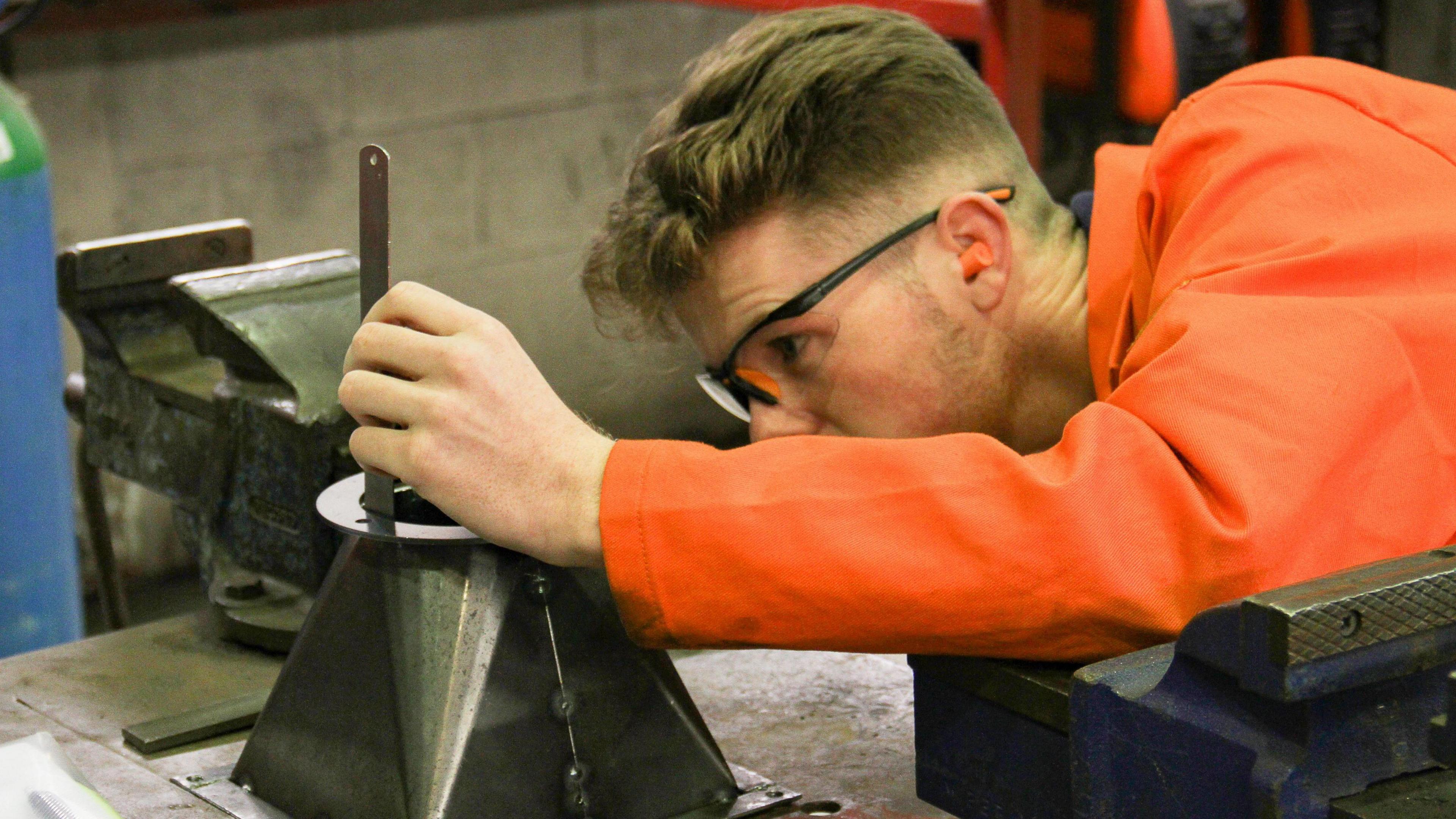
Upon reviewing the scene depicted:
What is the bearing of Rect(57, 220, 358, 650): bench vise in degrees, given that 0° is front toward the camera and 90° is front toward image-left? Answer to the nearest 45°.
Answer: approximately 135°

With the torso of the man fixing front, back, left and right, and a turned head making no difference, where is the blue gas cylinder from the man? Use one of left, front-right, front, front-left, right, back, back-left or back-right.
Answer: front-right

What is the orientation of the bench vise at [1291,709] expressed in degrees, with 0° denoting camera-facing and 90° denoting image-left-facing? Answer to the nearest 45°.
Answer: approximately 315°

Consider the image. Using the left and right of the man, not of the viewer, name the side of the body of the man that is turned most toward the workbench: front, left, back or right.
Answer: front

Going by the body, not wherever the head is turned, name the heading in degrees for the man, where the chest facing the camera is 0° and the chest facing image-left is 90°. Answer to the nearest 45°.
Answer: approximately 90°

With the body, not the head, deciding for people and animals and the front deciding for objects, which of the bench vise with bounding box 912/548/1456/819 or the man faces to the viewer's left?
the man
